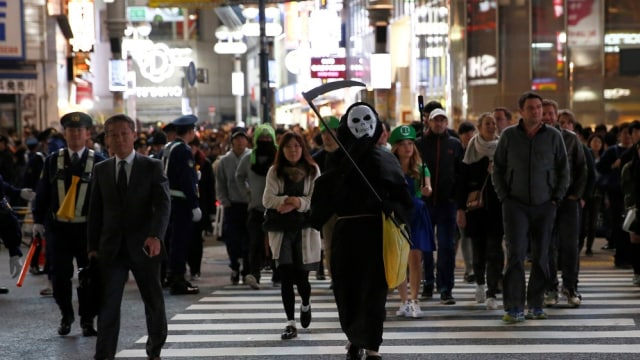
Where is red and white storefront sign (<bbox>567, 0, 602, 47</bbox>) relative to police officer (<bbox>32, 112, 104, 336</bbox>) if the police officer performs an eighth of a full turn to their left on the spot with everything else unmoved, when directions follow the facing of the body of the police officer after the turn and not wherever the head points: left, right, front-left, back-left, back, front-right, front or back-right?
left

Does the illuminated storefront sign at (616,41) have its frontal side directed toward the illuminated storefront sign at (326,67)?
no

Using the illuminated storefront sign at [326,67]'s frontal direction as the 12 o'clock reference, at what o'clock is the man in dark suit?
The man in dark suit is roughly at 12 o'clock from the illuminated storefront sign.

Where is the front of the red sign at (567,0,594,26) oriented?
toward the camera

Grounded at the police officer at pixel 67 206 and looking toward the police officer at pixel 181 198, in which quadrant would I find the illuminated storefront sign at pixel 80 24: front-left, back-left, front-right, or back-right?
front-left

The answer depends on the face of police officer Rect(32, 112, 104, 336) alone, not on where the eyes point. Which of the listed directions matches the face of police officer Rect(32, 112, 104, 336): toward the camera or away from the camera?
toward the camera

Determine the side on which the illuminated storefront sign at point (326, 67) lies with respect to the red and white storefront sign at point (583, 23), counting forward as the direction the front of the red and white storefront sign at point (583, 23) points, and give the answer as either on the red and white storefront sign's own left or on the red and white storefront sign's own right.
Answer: on the red and white storefront sign's own right

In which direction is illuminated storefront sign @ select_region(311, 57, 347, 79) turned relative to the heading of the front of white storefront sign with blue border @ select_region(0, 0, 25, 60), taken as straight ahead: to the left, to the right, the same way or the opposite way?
the same way

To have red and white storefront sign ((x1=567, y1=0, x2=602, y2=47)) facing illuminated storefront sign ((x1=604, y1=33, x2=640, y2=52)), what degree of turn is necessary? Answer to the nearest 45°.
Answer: approximately 90° to its left

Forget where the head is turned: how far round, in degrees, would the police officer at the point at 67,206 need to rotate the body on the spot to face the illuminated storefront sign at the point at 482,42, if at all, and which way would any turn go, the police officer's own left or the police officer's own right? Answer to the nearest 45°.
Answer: approximately 135° to the police officer's own left

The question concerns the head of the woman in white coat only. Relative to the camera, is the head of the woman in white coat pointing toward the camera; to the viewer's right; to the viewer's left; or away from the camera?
toward the camera

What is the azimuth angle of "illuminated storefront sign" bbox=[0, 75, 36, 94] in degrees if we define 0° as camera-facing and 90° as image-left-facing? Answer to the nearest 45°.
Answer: approximately 0°

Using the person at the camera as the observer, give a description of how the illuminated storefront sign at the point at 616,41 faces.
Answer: facing the viewer

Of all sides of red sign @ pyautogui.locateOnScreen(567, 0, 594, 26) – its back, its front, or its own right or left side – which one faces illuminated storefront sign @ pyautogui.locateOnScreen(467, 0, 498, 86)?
right

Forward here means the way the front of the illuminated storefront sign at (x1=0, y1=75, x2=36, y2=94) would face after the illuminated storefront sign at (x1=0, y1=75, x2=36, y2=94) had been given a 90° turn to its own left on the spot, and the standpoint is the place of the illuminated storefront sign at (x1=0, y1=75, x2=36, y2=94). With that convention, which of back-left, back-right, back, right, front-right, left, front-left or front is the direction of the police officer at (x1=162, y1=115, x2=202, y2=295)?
right
